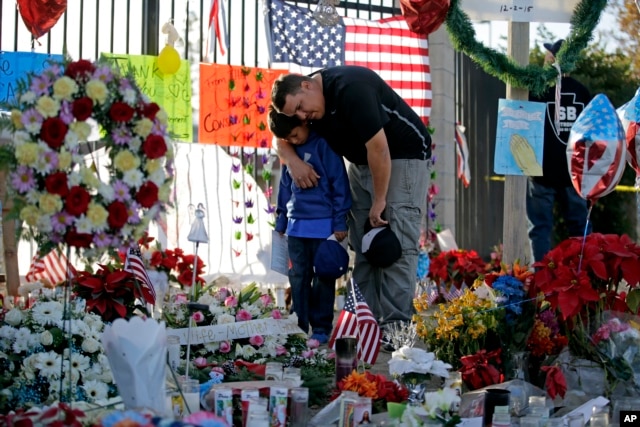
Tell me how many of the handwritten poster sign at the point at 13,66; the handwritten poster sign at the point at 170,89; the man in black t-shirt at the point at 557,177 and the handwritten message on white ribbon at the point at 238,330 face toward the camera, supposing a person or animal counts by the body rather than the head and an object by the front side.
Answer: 4

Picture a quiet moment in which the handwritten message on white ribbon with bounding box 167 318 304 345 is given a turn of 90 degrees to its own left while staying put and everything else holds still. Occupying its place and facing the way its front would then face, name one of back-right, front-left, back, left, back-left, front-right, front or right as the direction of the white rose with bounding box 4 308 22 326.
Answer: back-right

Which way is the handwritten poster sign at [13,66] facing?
toward the camera

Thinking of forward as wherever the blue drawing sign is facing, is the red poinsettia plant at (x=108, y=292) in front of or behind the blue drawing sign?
in front

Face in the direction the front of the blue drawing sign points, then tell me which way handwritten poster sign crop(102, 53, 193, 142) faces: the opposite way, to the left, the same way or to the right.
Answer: the same way

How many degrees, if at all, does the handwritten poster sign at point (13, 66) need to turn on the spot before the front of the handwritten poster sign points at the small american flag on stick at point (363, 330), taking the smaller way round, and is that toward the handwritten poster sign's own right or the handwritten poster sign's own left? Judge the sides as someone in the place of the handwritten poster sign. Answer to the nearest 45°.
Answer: approximately 45° to the handwritten poster sign's own left

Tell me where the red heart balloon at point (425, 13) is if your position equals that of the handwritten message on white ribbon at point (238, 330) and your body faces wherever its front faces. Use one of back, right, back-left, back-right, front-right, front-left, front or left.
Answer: back-left

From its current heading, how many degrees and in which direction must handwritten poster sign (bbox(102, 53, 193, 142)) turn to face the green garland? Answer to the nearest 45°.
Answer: approximately 45° to its left

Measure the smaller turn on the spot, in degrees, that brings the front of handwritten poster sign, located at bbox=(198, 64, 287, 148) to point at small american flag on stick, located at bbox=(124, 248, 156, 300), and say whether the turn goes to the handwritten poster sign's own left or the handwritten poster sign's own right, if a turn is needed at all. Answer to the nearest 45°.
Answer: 0° — it already faces it

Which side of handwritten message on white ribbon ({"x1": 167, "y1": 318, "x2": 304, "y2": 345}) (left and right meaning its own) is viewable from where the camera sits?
front

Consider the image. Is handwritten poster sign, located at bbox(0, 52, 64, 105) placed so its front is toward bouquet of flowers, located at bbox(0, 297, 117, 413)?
yes

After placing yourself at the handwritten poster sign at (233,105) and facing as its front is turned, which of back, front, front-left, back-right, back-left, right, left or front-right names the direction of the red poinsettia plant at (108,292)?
front

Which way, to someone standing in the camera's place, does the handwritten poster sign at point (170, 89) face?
facing the viewer

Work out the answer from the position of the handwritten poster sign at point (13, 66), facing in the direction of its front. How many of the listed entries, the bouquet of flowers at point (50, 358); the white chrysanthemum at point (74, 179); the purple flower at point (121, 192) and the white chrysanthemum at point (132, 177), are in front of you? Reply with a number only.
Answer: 4

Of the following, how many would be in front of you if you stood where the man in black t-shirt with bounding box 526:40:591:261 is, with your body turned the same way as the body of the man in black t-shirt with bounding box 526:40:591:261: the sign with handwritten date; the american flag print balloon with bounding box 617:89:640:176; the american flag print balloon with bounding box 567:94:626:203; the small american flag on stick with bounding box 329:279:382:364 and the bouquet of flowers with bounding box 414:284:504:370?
5

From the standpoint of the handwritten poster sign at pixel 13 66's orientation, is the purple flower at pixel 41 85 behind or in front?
in front

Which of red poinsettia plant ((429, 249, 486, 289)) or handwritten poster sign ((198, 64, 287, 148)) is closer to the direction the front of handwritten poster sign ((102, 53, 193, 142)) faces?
the red poinsettia plant

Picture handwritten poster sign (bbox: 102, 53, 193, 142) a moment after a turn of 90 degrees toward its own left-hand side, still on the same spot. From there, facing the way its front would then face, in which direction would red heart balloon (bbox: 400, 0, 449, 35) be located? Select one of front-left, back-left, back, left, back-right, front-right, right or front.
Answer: front-right

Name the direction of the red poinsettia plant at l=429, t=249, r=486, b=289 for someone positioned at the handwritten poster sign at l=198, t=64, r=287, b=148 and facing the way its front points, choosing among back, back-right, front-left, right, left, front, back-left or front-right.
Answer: left
